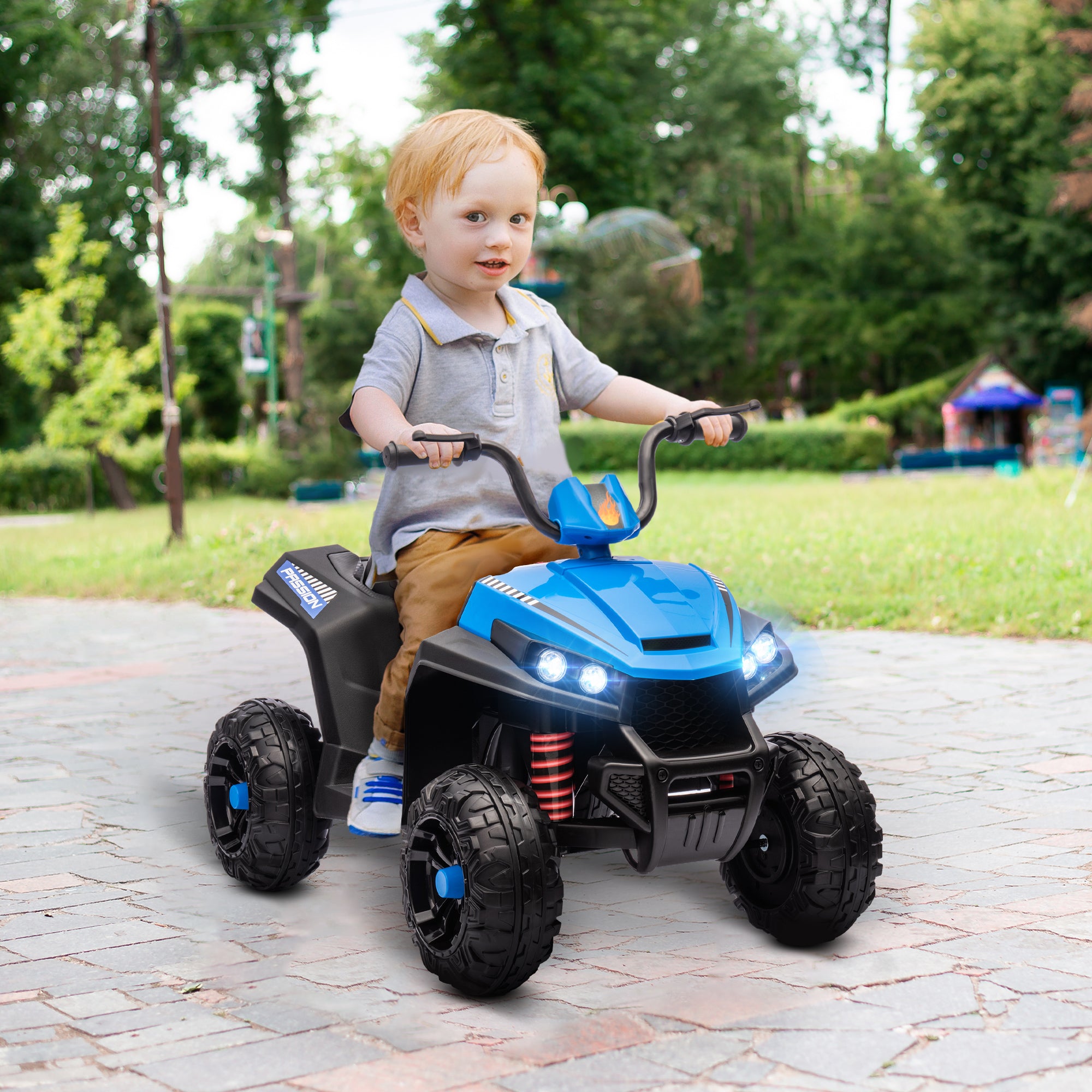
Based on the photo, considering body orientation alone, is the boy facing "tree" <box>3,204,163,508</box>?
no

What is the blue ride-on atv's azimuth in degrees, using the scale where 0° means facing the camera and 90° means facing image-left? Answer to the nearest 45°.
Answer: approximately 315°

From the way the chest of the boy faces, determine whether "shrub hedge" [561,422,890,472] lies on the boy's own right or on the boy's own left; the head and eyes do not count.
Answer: on the boy's own left

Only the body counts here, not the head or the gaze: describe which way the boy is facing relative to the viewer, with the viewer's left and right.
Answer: facing the viewer and to the right of the viewer

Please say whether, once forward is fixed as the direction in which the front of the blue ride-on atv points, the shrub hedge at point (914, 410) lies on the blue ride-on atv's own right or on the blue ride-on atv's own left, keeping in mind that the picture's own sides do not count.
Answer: on the blue ride-on atv's own left

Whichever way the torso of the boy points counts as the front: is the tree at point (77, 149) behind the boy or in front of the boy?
behind

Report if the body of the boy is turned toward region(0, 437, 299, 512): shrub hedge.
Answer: no

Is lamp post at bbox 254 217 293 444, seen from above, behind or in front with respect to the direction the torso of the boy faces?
behind

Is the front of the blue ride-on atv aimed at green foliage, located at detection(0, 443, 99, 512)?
no

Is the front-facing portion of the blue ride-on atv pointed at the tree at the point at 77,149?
no

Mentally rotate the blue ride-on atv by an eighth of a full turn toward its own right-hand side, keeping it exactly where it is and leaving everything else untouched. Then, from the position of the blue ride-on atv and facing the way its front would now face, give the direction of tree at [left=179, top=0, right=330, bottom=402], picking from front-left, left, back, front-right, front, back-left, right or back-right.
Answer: back

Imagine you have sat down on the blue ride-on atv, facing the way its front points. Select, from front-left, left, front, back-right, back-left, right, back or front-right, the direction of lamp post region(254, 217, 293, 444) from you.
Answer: back-left
